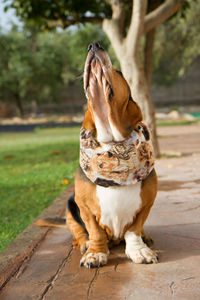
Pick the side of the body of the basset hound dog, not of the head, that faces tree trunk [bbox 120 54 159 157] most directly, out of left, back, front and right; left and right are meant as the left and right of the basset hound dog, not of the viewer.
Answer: back

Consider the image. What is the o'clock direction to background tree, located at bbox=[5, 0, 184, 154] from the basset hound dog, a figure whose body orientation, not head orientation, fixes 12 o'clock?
The background tree is roughly at 6 o'clock from the basset hound dog.

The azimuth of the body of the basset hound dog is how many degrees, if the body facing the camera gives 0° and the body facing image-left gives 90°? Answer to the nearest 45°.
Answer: approximately 0°
